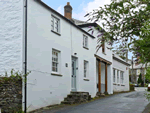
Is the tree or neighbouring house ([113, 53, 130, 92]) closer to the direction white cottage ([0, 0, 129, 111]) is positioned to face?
the tree

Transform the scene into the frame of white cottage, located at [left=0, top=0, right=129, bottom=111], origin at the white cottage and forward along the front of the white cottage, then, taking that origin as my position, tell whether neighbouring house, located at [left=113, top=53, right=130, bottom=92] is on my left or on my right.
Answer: on my left

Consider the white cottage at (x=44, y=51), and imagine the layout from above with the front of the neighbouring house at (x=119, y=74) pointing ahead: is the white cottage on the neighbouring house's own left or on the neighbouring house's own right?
on the neighbouring house's own right

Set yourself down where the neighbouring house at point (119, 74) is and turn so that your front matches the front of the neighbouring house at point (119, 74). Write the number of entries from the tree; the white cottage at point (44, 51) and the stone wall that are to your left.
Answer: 0

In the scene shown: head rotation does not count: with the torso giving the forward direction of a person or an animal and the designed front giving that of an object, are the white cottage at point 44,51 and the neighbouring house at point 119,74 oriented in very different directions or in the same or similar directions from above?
same or similar directions

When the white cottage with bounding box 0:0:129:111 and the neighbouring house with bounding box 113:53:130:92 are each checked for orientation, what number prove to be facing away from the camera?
0

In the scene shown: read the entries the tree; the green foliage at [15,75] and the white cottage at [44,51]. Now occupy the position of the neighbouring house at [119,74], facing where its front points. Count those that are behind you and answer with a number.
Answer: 0

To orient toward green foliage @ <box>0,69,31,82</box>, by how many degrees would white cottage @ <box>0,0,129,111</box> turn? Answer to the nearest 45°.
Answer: approximately 90° to its right

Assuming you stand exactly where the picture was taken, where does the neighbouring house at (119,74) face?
facing the viewer and to the right of the viewer

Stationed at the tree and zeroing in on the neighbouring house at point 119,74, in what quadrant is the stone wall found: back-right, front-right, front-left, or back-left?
back-left

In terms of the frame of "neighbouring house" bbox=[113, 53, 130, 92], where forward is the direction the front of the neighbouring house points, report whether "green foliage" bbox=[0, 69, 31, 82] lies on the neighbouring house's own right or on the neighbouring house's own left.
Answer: on the neighbouring house's own right

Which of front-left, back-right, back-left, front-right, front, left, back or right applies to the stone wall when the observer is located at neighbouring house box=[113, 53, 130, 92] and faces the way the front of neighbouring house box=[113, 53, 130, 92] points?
front-right
